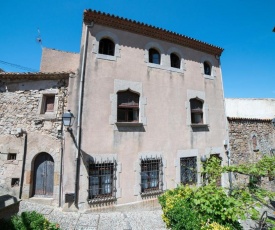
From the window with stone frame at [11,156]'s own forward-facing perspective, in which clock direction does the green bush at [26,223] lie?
The green bush is roughly at 12 o'clock from the window with stone frame.

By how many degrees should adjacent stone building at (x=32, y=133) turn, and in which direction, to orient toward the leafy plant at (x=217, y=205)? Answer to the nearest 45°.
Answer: approximately 45° to its left

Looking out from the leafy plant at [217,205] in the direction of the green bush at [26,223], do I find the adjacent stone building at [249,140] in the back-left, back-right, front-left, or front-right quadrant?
back-right

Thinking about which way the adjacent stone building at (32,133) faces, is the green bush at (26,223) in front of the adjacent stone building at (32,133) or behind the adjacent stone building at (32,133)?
in front

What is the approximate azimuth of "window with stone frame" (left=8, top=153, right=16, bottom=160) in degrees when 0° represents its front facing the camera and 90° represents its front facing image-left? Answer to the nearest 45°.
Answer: approximately 0°

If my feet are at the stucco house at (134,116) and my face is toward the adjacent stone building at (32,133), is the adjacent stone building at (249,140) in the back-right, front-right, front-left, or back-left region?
back-right

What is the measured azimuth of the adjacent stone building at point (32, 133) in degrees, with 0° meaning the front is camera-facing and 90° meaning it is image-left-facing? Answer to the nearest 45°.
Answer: approximately 0°

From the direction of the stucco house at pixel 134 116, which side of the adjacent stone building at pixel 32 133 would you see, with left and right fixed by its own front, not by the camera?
left

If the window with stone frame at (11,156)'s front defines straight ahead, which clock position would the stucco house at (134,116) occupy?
The stucco house is roughly at 10 o'clock from the window with stone frame.

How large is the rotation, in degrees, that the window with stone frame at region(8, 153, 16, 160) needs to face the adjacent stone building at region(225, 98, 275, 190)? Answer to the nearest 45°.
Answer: approximately 90° to its left

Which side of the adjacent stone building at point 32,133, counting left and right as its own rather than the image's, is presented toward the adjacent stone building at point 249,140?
left

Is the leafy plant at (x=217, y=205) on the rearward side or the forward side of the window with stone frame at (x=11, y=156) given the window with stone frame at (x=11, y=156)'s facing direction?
on the forward side
